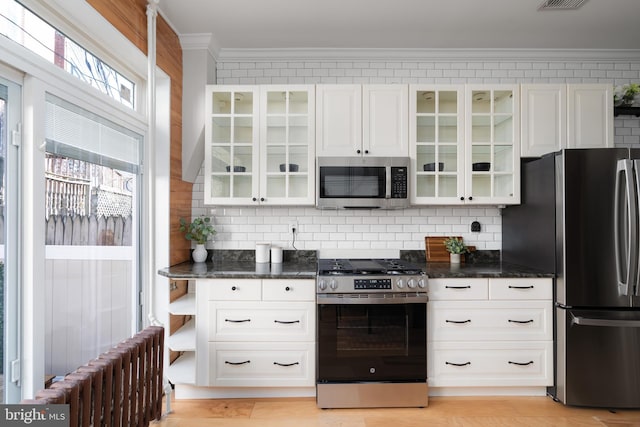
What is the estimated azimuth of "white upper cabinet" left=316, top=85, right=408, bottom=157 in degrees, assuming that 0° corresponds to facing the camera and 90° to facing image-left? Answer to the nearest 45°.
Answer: approximately 0°

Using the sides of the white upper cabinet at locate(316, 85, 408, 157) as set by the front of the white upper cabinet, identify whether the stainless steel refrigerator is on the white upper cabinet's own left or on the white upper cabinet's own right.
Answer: on the white upper cabinet's own left

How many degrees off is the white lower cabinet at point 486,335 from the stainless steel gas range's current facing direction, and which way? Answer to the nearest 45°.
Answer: approximately 90° to its left

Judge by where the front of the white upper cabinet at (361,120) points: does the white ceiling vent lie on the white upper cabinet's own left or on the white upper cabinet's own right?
on the white upper cabinet's own left

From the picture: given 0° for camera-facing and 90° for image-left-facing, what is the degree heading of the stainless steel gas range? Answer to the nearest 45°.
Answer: approximately 0°
